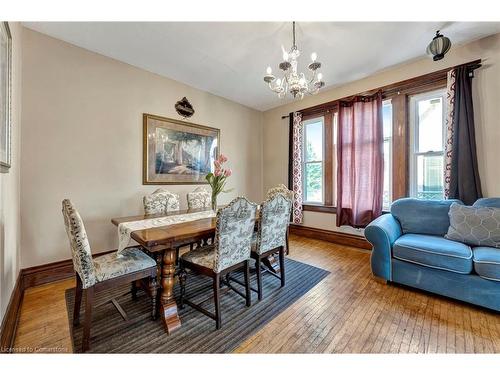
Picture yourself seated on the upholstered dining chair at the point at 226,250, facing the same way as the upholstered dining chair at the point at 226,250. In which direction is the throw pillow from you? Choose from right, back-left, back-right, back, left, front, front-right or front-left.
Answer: back-right

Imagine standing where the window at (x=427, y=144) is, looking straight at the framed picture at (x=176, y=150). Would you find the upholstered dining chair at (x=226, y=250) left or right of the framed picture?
left

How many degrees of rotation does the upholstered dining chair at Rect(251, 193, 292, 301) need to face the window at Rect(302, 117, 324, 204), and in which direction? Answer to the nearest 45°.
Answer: approximately 45° to its right

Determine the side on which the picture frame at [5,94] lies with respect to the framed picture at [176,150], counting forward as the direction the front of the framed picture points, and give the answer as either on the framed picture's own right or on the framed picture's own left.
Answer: on the framed picture's own right

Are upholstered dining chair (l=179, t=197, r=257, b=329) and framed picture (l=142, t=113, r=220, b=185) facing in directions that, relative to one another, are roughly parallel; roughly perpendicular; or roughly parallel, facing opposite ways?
roughly parallel, facing opposite ways

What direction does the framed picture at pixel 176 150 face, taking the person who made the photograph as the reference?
facing the viewer and to the right of the viewer

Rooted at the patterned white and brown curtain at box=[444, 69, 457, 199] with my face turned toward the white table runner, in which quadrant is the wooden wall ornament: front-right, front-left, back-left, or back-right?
front-right

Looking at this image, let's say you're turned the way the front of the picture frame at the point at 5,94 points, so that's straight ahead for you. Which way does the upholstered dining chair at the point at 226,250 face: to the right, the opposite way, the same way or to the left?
to the left

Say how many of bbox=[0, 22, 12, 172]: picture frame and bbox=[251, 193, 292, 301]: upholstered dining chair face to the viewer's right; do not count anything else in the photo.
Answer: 1

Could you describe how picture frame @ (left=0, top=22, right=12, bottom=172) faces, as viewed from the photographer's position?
facing to the right of the viewer

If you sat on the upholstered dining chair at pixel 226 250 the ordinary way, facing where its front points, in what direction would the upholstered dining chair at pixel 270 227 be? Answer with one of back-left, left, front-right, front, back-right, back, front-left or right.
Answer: right

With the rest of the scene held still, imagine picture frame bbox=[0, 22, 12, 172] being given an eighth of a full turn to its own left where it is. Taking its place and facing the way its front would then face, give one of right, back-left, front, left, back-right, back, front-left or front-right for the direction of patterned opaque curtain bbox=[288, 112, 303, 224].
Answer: front-right

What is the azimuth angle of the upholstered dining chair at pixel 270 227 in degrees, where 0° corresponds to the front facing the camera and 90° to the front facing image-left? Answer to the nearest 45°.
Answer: approximately 135°

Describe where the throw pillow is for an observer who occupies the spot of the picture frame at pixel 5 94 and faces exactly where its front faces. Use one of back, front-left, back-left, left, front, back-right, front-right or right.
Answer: front-right
